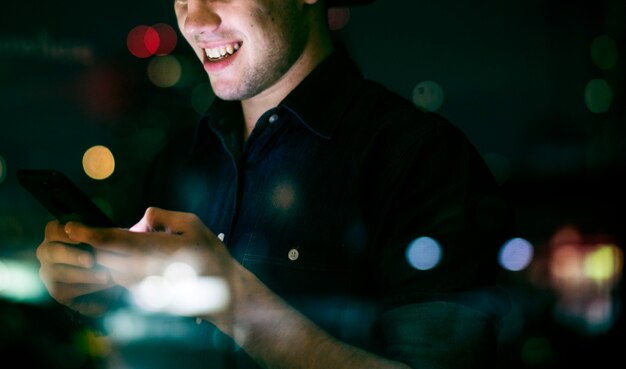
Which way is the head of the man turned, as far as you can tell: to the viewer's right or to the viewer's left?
to the viewer's left

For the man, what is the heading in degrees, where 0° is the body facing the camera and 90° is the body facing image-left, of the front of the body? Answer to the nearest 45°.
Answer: approximately 45°
